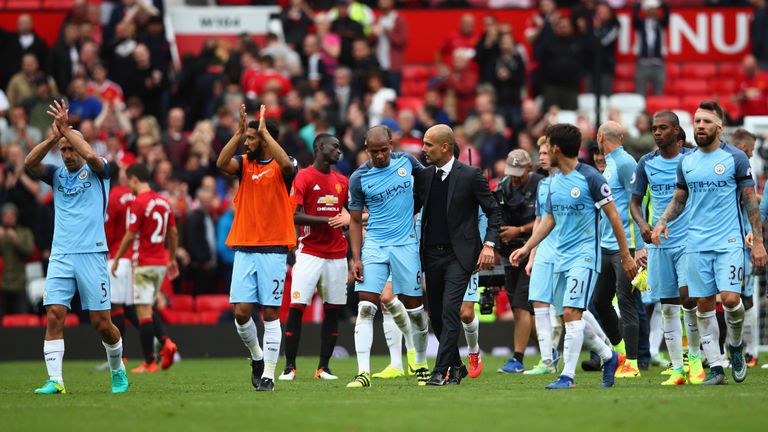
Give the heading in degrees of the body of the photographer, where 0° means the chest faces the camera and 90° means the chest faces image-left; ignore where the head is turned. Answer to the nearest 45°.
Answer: approximately 45°

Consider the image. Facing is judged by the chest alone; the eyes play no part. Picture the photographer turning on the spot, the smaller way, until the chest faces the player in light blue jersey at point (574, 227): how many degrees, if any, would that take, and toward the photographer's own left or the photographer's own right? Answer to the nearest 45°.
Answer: approximately 45° to the photographer's own left

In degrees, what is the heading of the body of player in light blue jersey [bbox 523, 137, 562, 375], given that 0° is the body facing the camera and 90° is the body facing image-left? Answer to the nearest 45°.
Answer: approximately 45°

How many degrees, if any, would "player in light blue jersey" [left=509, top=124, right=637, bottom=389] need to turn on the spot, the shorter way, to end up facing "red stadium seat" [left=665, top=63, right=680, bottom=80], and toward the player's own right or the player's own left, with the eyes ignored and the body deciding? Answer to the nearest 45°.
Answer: approximately 135° to the player's own right

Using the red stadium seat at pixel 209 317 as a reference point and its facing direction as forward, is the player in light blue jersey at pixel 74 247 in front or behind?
in front

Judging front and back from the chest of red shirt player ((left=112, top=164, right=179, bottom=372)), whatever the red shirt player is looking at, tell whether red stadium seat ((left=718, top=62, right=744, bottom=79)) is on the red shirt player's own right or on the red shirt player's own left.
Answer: on the red shirt player's own right

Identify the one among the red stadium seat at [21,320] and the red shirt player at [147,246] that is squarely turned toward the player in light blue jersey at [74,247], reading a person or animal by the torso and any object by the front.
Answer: the red stadium seat

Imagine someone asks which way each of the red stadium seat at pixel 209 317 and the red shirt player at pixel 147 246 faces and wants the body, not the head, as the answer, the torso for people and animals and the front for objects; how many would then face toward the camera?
1

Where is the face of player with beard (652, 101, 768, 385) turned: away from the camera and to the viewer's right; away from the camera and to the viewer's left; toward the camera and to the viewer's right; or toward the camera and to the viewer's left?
toward the camera and to the viewer's left

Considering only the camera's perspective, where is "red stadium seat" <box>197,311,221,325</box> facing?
facing the viewer

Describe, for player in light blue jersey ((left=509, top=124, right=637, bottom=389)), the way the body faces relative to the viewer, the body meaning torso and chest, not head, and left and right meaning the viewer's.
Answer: facing the viewer and to the left of the viewer
